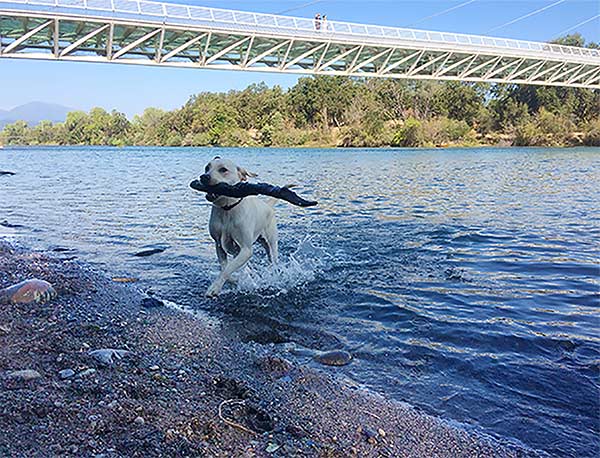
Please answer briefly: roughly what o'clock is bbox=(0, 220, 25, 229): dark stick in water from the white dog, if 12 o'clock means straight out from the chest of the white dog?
The dark stick in water is roughly at 3 o'clock from the white dog.

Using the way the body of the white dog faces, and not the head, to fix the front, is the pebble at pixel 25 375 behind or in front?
in front

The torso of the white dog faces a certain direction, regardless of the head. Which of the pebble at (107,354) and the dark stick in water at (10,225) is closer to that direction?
the pebble

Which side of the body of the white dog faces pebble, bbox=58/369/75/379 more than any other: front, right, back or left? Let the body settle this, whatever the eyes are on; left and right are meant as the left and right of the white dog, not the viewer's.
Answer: front

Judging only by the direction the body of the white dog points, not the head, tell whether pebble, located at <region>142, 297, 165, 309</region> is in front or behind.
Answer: in front

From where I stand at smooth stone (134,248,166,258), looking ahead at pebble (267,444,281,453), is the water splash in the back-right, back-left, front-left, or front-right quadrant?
front-left

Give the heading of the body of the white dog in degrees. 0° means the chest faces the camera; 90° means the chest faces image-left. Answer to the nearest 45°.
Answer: approximately 45°

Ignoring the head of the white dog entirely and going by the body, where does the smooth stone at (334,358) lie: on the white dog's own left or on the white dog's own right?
on the white dog's own left

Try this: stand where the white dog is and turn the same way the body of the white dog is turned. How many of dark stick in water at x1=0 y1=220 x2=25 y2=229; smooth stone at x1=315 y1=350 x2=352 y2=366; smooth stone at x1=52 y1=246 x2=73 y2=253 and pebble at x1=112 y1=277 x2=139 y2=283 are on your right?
3

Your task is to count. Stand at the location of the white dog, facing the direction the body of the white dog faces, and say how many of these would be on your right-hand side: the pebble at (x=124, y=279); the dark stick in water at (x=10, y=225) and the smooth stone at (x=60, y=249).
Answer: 3

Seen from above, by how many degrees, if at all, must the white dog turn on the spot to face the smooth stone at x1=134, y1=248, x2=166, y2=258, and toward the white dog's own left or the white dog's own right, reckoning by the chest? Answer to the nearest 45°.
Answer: approximately 90° to the white dog's own right

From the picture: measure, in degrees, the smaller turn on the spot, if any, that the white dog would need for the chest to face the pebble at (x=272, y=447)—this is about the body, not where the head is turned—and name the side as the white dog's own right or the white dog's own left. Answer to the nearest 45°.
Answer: approximately 45° to the white dog's own left

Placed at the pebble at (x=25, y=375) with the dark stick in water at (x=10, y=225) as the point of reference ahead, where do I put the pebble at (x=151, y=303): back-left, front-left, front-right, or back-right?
front-right

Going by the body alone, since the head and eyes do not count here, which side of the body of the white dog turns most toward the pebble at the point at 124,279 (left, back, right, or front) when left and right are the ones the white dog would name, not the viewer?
right

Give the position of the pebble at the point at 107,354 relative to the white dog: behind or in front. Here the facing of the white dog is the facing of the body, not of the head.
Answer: in front

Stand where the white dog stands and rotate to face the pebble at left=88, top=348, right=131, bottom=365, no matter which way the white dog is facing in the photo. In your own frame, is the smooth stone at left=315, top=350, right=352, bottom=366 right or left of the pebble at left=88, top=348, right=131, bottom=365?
left

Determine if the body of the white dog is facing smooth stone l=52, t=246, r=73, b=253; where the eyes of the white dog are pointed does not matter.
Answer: no

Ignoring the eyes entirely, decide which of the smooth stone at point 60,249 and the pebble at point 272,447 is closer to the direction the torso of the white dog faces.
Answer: the pebble
